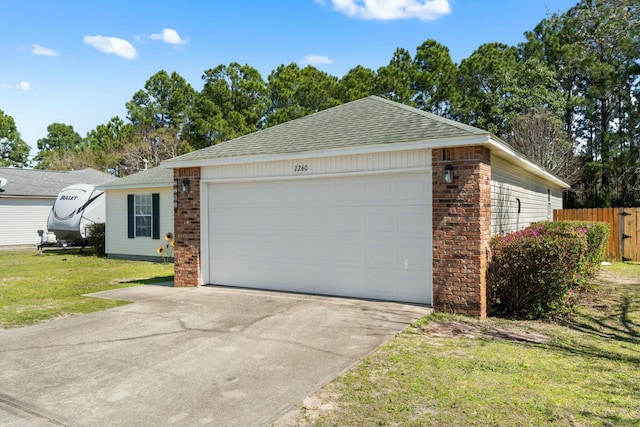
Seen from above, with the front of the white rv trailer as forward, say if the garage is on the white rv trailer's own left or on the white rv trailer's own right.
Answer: on the white rv trailer's own left

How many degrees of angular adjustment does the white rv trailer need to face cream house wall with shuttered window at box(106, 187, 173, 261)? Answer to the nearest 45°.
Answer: approximately 90° to its left

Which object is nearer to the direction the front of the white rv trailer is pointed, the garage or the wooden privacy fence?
the garage

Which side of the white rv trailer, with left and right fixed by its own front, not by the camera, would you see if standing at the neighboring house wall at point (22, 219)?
right

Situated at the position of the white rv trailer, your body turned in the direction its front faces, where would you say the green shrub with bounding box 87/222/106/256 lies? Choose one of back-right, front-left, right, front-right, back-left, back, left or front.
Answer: left

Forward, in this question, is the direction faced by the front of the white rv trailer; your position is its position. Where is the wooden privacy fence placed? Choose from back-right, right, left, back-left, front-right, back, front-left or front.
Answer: left

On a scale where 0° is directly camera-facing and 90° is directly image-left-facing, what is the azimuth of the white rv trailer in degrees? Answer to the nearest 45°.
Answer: approximately 45°
